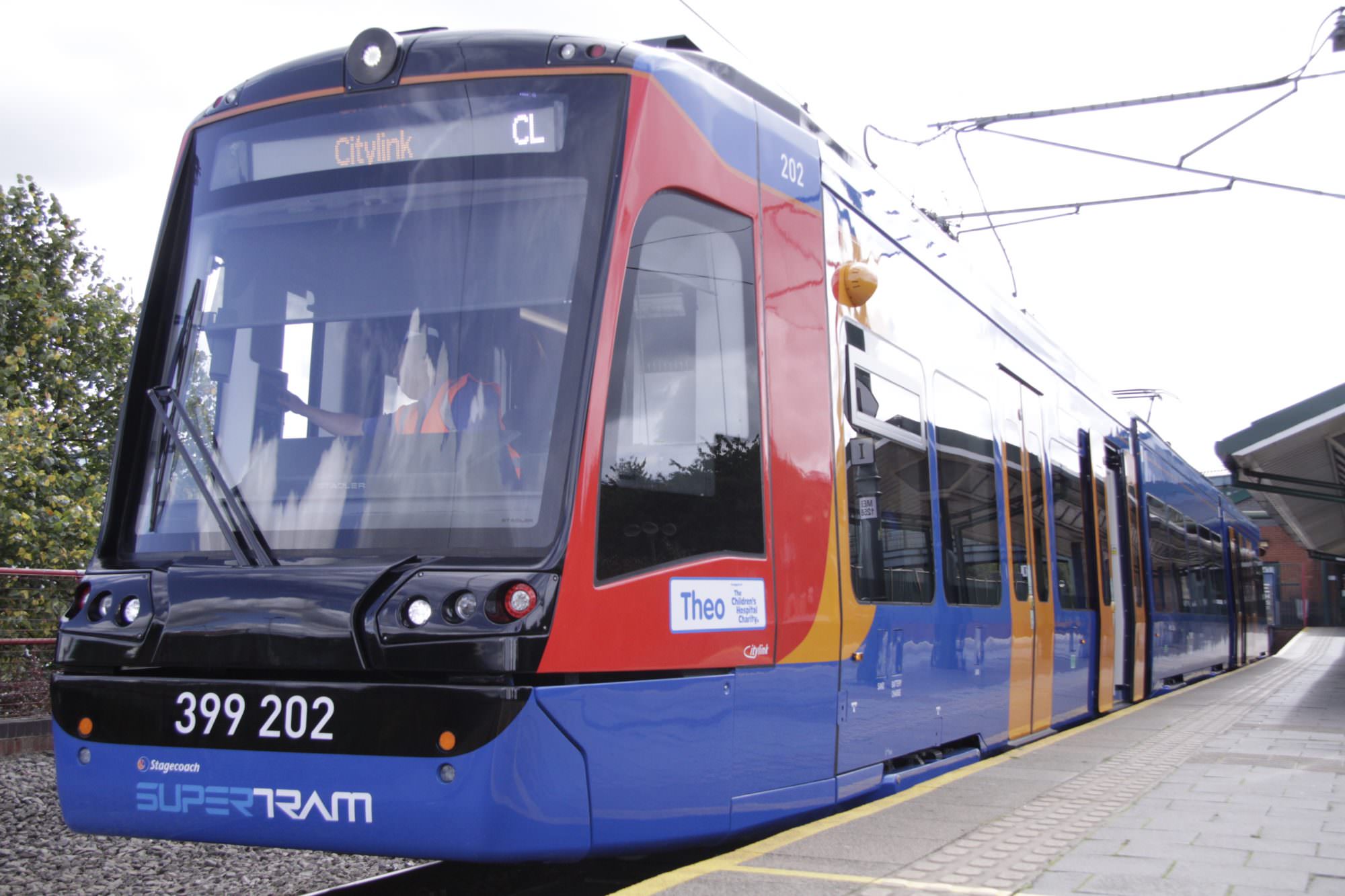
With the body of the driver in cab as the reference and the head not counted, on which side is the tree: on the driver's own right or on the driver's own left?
on the driver's own right

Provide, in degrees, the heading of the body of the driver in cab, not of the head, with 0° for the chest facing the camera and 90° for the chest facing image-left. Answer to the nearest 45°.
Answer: approximately 45°

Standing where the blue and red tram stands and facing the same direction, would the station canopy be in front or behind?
behind

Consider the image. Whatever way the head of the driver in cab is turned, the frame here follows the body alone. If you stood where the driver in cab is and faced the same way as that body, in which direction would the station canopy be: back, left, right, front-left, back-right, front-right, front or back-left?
back

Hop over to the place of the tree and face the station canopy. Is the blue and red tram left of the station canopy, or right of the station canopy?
right

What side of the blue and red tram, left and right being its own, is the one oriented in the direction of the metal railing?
right

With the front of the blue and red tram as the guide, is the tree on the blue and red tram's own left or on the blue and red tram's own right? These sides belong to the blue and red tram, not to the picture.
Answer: on the blue and red tram's own right

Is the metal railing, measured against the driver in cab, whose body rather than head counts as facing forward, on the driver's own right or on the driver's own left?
on the driver's own right
